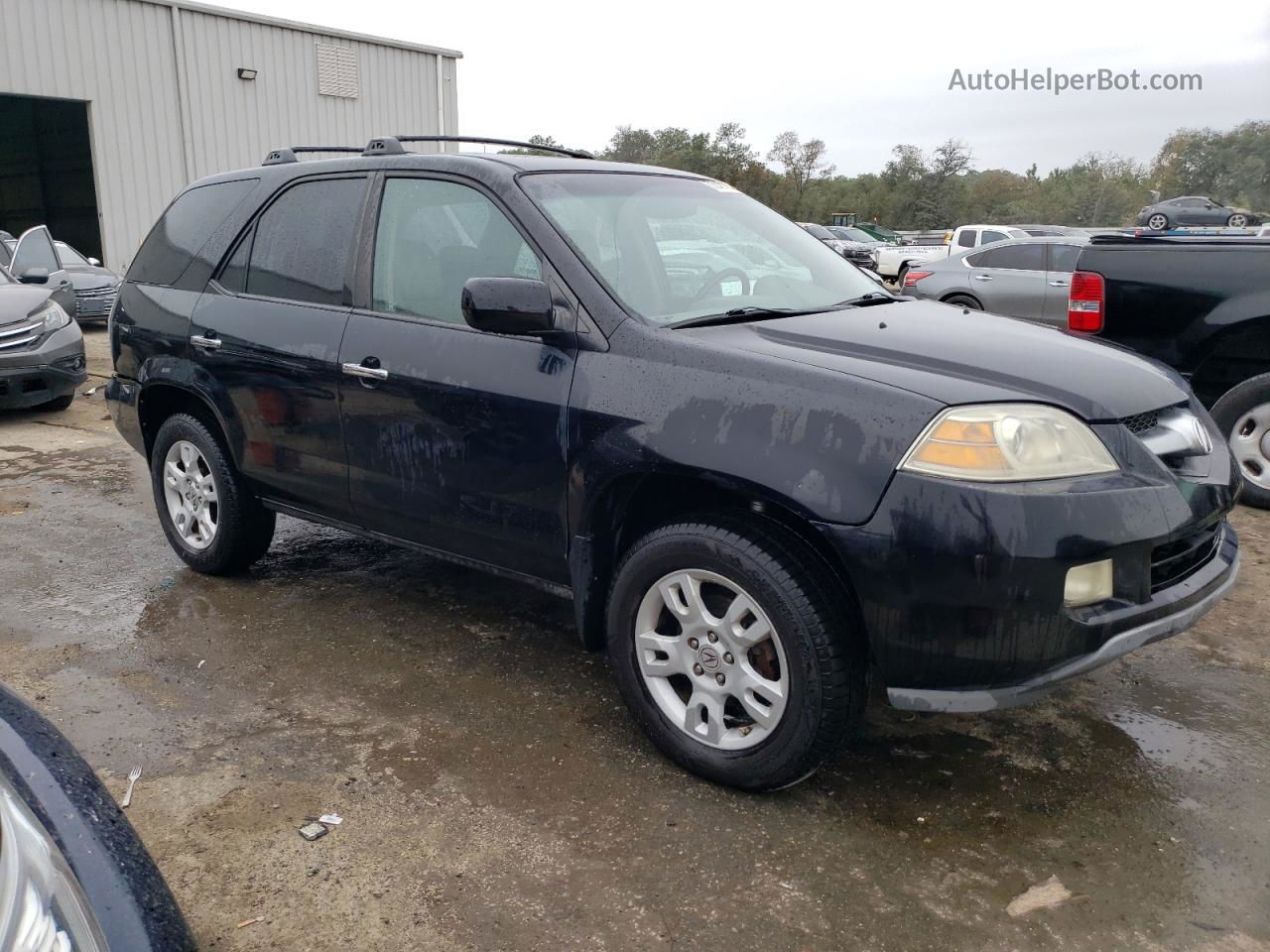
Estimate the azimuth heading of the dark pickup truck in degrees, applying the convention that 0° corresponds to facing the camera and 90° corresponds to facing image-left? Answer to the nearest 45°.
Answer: approximately 270°

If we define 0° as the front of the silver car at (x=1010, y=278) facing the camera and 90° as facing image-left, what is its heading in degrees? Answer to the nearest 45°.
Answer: approximately 270°

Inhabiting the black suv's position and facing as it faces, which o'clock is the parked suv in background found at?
The parked suv in background is roughly at 6 o'clock from the black suv.

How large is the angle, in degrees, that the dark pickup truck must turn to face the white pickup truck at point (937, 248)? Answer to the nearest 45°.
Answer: approximately 90° to its left

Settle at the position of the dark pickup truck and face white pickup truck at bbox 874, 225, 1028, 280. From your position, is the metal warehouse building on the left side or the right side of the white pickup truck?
left

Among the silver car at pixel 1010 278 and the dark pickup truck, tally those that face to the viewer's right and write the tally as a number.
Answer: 2

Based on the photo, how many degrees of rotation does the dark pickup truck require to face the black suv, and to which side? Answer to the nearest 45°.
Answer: approximately 90° to its right

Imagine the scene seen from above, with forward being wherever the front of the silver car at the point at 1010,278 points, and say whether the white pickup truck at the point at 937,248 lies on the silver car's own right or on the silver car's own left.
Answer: on the silver car's own left

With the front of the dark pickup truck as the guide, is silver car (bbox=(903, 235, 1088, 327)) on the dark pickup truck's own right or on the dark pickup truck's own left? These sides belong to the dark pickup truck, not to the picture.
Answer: on the dark pickup truck's own left

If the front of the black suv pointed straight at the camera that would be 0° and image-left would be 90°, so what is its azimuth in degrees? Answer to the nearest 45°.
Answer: approximately 315°
